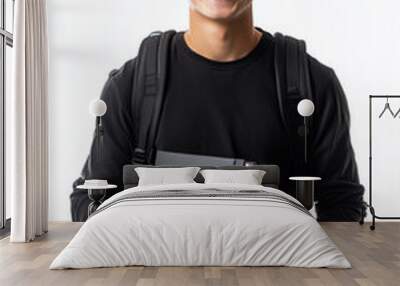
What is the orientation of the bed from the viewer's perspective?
toward the camera

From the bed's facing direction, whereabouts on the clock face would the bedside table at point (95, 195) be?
The bedside table is roughly at 5 o'clock from the bed.

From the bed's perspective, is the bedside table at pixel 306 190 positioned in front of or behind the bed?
behind

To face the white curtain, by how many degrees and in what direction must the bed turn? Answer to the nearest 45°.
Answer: approximately 135° to its right
